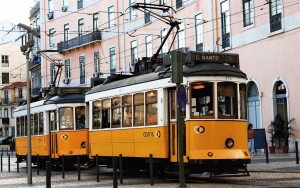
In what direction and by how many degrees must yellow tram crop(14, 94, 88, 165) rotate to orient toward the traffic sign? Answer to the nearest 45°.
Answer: approximately 45° to its right

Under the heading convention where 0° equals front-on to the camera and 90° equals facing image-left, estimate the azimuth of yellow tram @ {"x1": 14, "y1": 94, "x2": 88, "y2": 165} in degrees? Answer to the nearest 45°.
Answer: approximately 315°

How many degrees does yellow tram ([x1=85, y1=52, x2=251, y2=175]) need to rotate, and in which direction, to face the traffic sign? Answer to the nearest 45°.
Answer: approximately 45° to its right

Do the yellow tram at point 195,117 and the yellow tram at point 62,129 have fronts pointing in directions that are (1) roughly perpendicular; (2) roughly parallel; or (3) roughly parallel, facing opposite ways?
roughly parallel

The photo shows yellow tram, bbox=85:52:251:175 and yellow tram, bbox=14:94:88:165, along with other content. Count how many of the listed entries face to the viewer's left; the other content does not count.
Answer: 0

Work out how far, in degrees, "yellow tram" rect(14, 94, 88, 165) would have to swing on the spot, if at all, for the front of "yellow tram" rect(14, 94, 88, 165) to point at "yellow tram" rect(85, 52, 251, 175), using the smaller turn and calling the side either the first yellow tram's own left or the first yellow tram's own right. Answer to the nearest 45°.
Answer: approximately 45° to the first yellow tram's own right

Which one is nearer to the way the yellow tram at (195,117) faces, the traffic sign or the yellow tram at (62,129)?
the traffic sign

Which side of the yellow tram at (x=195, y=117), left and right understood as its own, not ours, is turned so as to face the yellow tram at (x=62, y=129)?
back

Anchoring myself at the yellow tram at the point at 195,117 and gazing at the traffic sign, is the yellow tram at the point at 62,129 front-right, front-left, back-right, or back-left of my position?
back-right

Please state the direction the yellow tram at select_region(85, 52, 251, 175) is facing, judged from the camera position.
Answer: facing the viewer and to the right of the viewer
